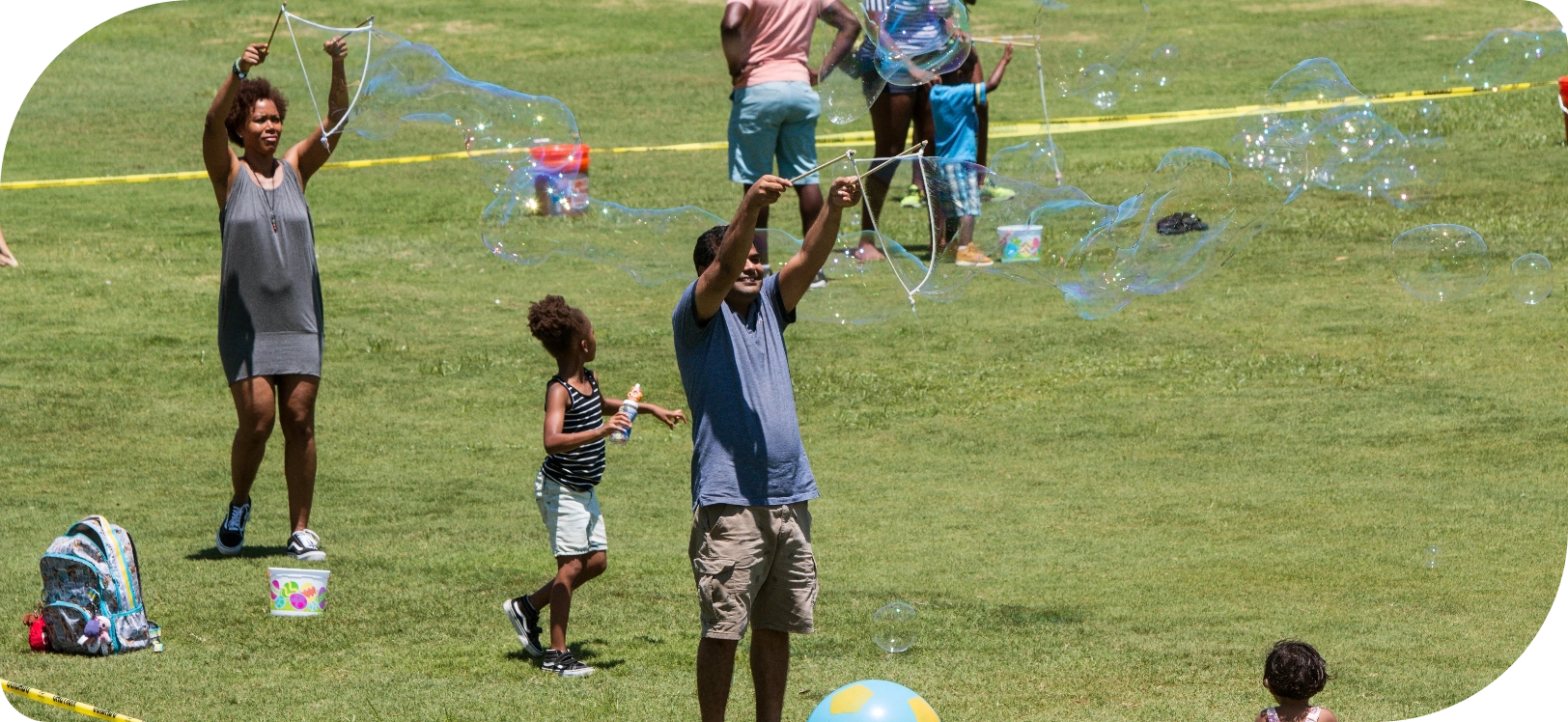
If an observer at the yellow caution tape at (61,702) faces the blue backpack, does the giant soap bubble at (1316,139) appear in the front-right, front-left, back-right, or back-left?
front-right

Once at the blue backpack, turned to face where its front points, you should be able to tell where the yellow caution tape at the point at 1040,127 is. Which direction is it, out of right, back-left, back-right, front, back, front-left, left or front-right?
back

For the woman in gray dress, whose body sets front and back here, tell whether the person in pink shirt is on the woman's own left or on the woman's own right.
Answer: on the woman's own left

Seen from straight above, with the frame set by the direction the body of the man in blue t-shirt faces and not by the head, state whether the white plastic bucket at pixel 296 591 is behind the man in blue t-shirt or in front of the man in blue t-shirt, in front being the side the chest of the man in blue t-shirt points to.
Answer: behind

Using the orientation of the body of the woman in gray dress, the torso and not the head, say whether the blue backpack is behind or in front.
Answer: in front

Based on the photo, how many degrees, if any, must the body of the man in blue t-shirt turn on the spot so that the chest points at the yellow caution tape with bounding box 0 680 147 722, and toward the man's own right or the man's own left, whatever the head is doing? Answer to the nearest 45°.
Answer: approximately 135° to the man's own right

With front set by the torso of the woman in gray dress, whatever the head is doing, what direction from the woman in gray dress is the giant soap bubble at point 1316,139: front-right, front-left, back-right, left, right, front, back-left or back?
left

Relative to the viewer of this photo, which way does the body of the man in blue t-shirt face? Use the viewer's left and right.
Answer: facing the viewer and to the right of the viewer

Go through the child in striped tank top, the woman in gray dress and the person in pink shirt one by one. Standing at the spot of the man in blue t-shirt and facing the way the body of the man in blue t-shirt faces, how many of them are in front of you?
0

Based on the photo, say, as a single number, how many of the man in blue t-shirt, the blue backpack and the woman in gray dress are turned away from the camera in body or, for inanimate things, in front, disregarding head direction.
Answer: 0

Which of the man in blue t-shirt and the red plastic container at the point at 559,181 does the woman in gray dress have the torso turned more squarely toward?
the man in blue t-shirt

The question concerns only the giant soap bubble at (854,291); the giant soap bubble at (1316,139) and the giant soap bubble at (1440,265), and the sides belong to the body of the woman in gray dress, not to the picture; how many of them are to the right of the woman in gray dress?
0

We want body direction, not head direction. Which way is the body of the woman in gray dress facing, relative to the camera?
toward the camera

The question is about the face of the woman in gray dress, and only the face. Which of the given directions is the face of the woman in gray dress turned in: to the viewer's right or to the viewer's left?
to the viewer's right

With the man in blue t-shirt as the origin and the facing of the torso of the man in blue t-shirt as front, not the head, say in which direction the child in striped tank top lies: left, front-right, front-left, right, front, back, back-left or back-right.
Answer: back

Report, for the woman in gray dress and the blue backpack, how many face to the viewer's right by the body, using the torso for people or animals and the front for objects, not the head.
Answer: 0

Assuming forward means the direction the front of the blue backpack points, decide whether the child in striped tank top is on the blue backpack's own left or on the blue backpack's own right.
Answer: on the blue backpack's own left

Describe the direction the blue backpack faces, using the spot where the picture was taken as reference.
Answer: facing the viewer and to the left of the viewer
